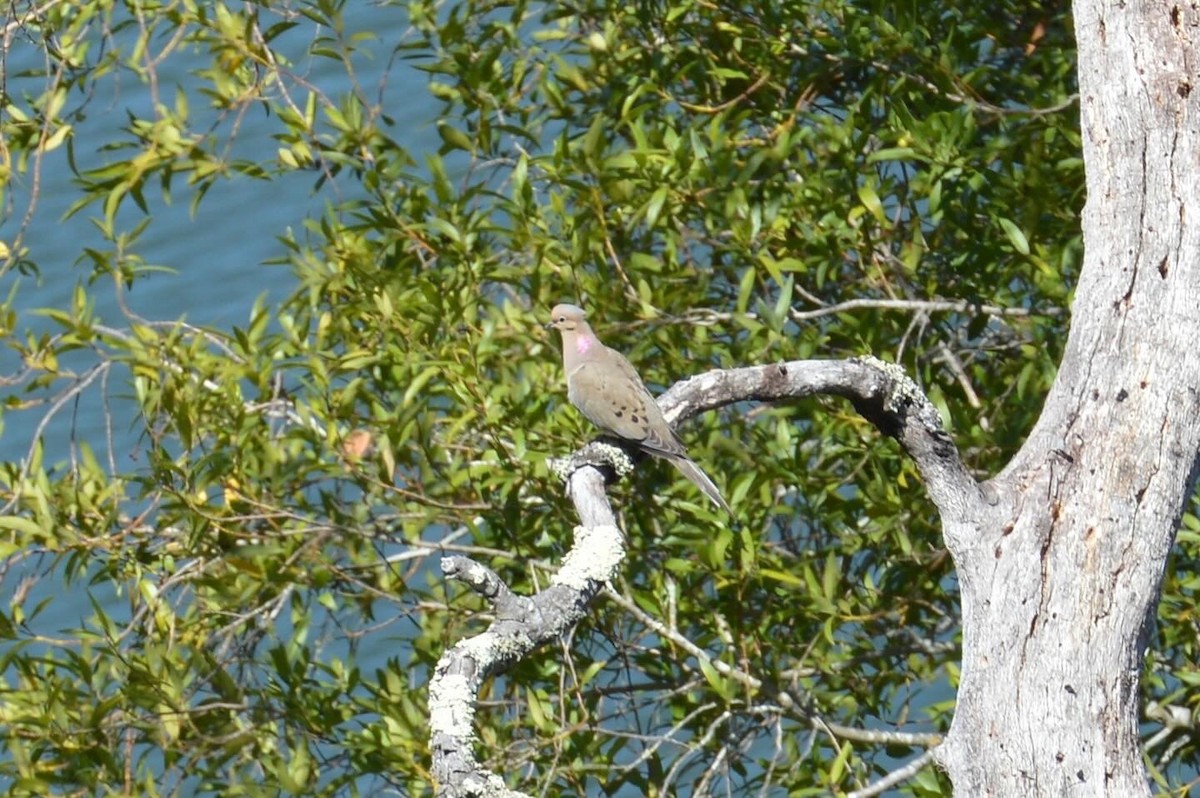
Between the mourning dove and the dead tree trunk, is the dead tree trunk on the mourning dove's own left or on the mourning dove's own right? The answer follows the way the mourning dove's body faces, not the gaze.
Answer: on the mourning dove's own left

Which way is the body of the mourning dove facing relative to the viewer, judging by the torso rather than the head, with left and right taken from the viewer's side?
facing to the left of the viewer
